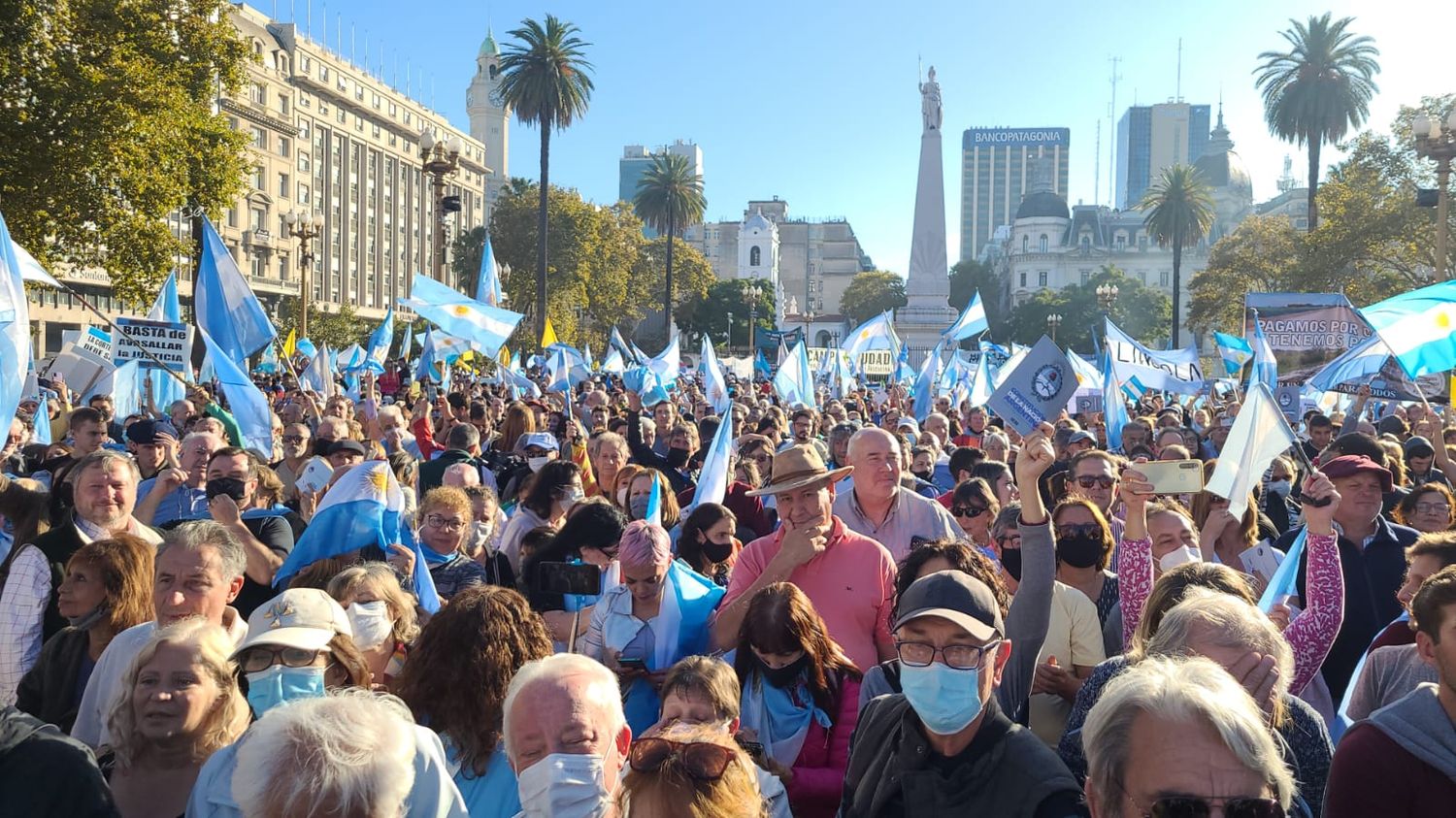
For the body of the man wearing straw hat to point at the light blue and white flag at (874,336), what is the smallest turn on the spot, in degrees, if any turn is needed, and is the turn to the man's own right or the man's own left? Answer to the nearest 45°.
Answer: approximately 180°

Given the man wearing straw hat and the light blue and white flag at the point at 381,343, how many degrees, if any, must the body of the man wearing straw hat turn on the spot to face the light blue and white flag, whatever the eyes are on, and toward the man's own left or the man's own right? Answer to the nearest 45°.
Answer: approximately 135° to the man's own right

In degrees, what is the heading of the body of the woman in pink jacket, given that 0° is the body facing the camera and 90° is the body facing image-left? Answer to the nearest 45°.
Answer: approximately 45°

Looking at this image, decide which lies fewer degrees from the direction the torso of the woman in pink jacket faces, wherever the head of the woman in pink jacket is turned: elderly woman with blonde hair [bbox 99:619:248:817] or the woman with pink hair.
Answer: the elderly woman with blonde hair

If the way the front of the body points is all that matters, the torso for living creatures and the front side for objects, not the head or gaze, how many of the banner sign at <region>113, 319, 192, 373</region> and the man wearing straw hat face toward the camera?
2

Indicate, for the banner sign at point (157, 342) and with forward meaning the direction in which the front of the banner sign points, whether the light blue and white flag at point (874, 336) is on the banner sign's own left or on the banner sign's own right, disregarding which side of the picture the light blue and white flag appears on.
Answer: on the banner sign's own left

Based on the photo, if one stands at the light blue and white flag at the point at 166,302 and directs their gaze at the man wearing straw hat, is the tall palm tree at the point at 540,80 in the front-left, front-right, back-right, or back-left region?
back-left

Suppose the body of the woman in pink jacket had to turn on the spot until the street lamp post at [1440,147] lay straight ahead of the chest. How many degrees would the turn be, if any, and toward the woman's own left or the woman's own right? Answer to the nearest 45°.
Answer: approximately 180°

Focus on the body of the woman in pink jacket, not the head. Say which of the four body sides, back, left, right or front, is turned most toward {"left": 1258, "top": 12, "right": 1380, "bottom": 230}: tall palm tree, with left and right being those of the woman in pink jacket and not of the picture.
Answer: back

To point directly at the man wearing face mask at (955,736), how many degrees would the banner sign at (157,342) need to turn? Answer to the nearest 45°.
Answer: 0° — it already faces them

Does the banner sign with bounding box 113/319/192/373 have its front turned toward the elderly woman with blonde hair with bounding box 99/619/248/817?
yes

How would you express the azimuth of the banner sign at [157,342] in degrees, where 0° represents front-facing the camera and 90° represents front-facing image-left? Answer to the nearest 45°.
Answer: approximately 0°
